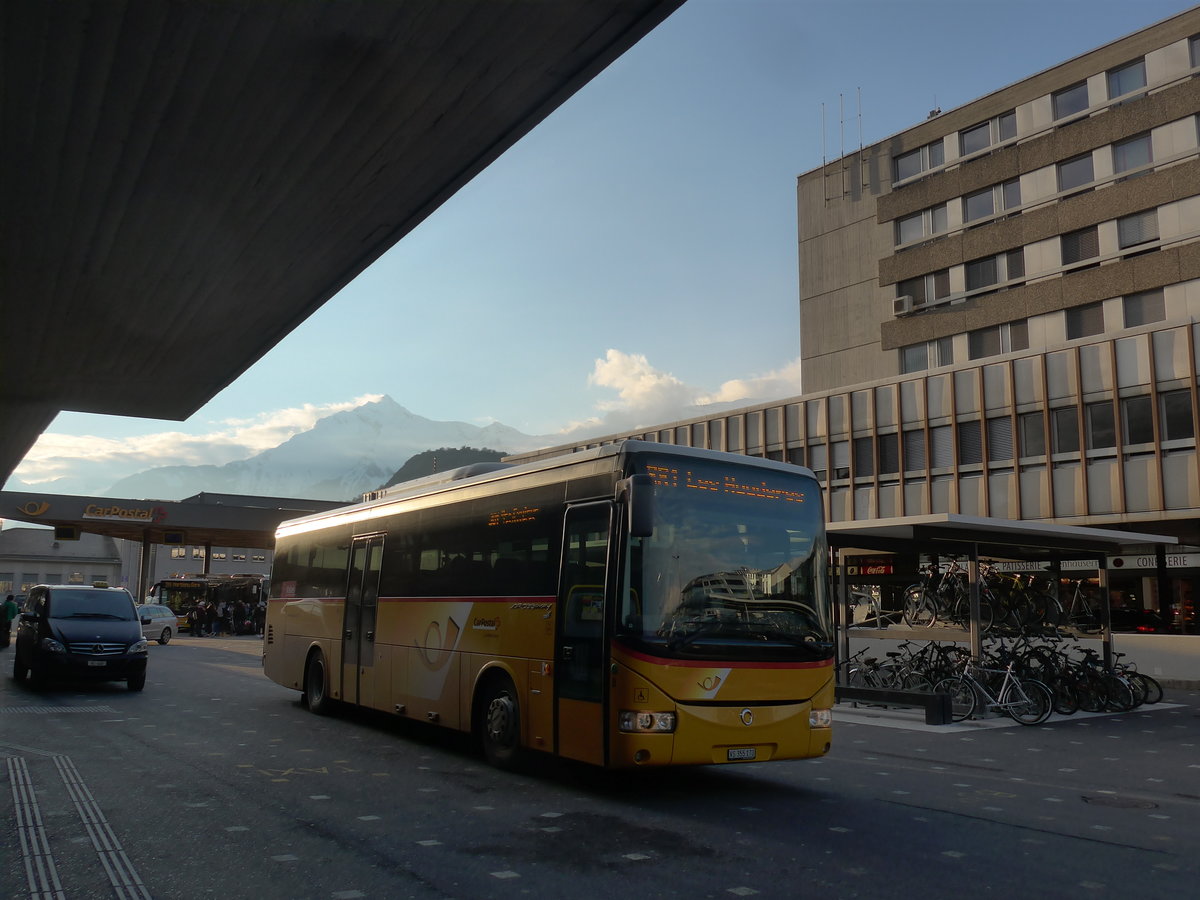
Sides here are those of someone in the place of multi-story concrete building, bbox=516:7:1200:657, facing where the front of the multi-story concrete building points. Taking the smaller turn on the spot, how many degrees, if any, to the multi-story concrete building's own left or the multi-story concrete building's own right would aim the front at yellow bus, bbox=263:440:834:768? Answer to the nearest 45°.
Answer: approximately 45° to the multi-story concrete building's own left

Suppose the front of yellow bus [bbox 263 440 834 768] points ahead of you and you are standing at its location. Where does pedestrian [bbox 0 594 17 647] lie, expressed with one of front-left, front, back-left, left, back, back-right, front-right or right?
back

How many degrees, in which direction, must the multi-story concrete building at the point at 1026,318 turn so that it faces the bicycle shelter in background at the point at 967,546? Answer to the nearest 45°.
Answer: approximately 45° to its left

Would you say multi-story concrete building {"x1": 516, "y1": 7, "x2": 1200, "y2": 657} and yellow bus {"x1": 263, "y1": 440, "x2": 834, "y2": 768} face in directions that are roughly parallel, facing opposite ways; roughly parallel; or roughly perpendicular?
roughly perpendicular

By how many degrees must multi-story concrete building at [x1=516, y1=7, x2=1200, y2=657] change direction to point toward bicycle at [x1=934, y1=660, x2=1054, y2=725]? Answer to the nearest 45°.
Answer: approximately 45° to its left

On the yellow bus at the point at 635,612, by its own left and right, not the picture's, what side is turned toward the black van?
back

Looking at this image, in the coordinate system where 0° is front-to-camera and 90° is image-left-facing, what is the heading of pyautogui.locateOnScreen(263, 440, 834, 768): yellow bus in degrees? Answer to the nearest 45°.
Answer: approximately 315°

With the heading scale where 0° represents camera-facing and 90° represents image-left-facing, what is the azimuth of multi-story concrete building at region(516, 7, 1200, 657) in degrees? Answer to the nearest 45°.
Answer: approximately 45°

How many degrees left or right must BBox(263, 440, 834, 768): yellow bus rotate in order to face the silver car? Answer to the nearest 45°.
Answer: approximately 180°
